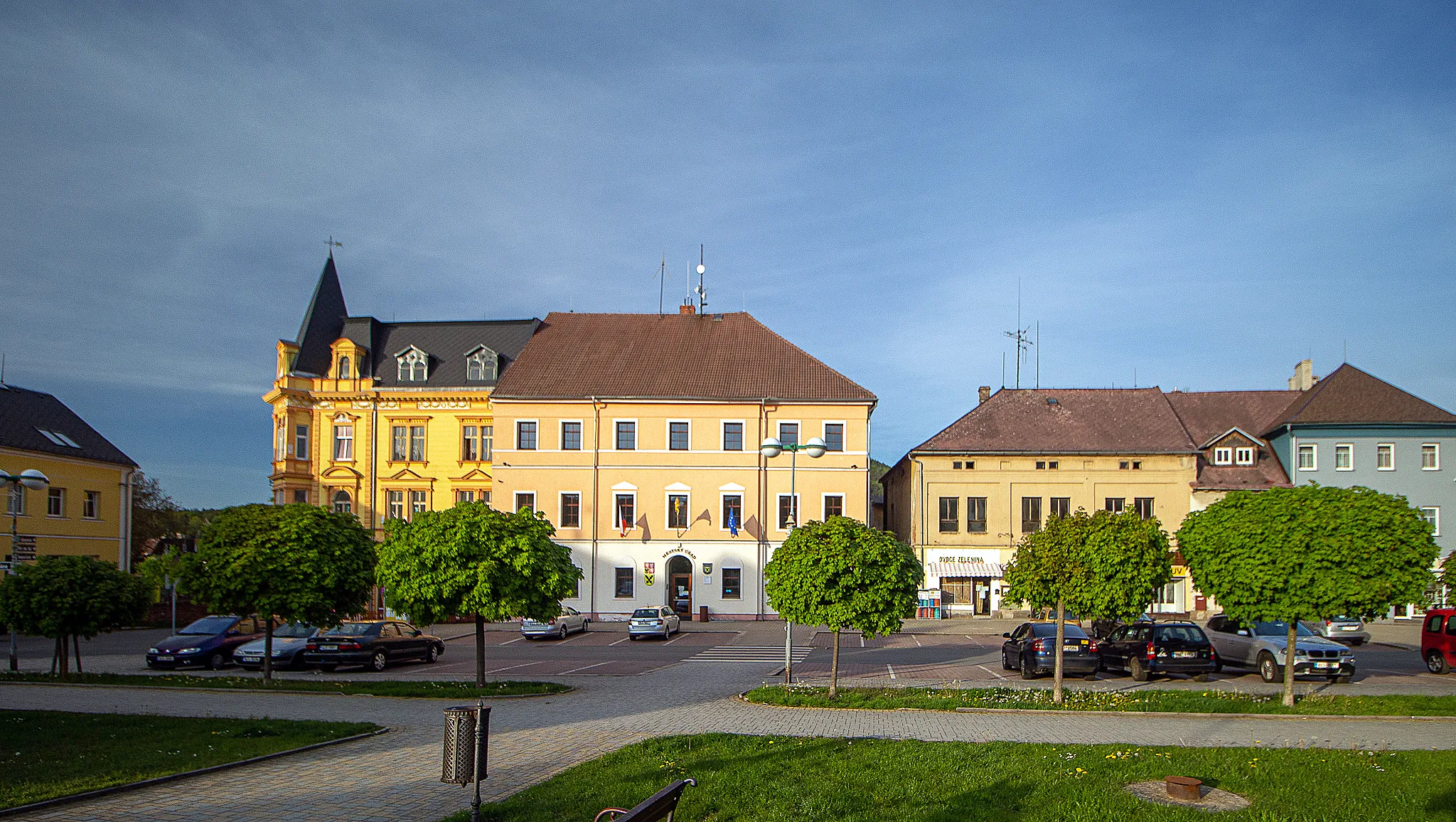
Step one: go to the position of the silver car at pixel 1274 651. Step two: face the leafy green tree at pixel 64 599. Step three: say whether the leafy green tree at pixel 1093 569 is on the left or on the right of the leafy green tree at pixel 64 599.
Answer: left

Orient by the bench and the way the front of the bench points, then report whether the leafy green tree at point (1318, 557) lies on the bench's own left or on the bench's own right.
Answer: on the bench's own right

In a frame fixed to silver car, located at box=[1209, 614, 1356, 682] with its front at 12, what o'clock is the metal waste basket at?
The metal waste basket is roughly at 2 o'clock from the silver car.

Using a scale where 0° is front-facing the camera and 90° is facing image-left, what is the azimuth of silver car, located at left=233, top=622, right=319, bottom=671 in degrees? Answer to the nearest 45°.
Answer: approximately 45°

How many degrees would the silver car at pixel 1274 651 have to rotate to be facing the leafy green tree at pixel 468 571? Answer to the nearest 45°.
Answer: approximately 90° to its right
